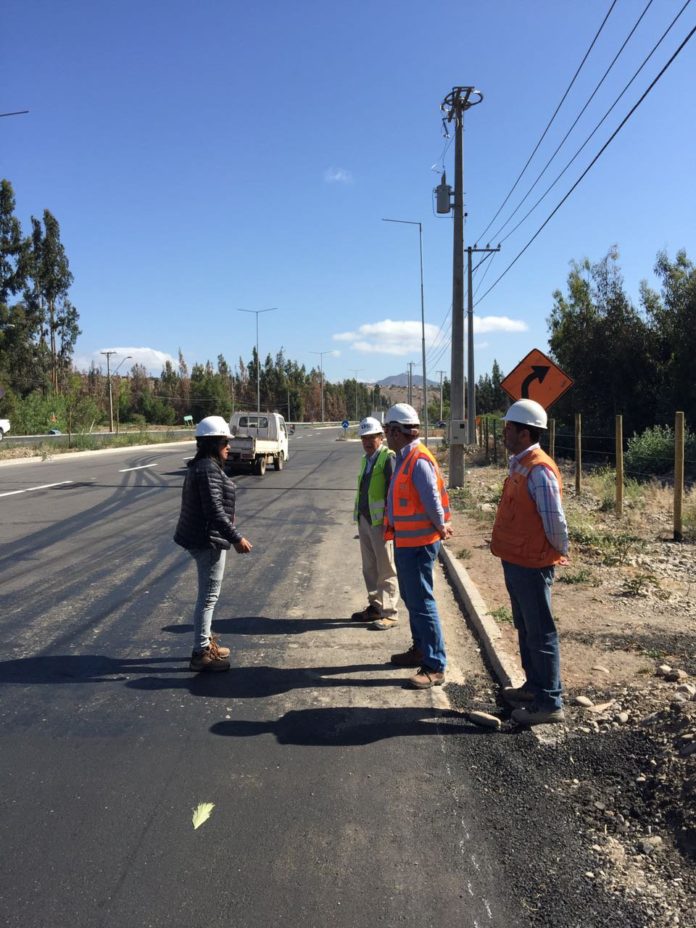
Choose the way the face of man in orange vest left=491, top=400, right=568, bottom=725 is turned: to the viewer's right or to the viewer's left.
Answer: to the viewer's left

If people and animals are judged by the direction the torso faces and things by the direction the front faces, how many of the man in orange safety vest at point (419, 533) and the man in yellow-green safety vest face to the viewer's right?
0

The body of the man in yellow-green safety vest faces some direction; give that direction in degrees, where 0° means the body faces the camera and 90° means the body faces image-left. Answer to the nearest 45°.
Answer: approximately 45°

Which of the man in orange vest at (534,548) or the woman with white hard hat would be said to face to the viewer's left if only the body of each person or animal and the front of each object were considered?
the man in orange vest

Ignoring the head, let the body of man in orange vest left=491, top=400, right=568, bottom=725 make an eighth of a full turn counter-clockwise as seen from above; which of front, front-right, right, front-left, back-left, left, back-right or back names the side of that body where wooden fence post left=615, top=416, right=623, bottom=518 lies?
back-right

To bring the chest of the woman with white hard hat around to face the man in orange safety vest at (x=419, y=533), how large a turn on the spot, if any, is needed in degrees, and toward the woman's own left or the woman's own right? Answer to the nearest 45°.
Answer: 0° — they already face them

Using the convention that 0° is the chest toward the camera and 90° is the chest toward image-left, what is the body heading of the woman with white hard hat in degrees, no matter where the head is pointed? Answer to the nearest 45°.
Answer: approximately 270°

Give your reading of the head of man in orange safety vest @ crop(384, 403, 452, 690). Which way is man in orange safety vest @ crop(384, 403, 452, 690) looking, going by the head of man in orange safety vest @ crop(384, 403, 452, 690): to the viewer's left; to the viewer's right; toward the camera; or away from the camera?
to the viewer's left

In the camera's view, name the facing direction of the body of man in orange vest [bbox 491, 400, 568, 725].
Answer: to the viewer's left

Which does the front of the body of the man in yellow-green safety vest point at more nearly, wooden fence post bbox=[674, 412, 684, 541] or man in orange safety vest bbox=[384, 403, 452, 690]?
the man in orange safety vest

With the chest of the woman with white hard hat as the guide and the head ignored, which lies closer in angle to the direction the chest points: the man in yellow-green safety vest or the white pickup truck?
the man in yellow-green safety vest

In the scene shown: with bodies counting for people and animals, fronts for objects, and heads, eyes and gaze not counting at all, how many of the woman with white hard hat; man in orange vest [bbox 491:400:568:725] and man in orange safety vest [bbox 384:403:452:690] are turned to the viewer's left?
2

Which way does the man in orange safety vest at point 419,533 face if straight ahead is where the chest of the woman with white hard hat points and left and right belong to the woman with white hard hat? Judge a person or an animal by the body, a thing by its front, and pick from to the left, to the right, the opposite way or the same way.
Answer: the opposite way

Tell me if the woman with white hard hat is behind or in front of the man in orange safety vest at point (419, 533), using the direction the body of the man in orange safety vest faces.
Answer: in front

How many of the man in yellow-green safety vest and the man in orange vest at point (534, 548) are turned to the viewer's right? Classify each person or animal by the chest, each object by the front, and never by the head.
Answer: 0

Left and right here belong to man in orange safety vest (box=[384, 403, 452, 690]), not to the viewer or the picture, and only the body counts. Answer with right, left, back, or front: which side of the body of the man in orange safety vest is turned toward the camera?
left

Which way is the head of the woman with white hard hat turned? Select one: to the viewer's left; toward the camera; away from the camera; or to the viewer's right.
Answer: to the viewer's right
